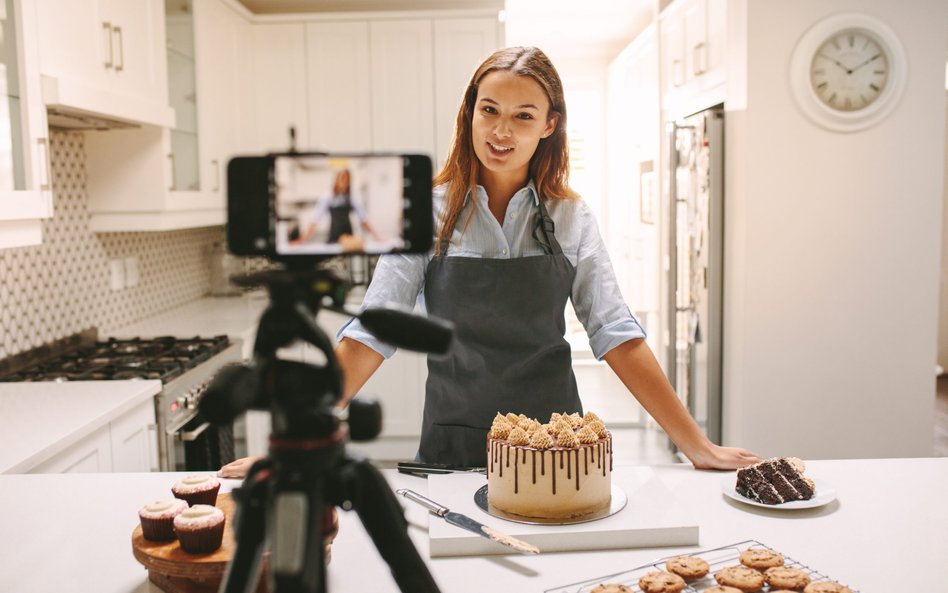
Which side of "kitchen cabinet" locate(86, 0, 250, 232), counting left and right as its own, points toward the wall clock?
front

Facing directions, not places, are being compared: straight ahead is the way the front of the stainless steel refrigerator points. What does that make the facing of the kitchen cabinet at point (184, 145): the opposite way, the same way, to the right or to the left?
the opposite way

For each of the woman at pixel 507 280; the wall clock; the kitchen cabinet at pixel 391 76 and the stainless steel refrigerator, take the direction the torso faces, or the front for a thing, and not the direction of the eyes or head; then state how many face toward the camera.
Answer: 3

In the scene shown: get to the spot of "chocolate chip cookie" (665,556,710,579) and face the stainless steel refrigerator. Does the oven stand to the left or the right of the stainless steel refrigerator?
left

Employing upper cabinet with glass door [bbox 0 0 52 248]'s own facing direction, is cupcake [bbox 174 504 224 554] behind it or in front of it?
in front

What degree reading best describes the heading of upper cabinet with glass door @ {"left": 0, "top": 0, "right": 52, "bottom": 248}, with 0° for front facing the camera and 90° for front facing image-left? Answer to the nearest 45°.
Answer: approximately 315°

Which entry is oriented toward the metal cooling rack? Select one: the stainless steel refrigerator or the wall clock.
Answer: the wall clock

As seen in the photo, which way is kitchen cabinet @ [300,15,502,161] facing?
toward the camera

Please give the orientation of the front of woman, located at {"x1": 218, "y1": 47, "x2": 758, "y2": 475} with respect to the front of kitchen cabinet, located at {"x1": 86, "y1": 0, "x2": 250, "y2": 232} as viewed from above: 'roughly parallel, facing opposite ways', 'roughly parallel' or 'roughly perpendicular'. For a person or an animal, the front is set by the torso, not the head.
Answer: roughly perpendicular

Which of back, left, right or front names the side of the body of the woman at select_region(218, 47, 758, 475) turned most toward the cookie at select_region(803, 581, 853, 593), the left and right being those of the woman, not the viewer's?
front

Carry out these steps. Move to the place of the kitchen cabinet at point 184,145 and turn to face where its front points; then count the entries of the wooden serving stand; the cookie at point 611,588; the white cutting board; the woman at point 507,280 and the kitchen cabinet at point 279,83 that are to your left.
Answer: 1

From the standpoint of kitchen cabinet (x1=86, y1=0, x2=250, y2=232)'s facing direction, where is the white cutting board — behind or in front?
in front

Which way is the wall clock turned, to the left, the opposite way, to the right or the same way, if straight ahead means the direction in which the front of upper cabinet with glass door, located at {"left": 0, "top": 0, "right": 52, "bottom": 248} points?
to the right

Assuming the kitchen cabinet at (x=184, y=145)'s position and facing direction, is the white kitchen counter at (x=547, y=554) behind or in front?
in front

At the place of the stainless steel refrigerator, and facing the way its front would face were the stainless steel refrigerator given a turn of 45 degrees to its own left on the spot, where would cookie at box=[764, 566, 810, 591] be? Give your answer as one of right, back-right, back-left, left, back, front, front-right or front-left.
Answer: front-left

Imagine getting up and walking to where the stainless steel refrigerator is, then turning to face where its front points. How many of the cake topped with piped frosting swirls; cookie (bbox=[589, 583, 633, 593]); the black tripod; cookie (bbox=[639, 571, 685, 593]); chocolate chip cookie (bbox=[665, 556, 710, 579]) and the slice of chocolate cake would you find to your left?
6

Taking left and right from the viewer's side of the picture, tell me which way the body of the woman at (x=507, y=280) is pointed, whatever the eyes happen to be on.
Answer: facing the viewer

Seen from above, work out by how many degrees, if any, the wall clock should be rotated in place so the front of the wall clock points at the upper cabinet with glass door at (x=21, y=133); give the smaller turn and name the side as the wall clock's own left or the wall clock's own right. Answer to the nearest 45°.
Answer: approximately 45° to the wall clock's own right

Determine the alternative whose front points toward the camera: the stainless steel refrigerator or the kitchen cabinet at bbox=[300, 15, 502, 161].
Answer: the kitchen cabinet

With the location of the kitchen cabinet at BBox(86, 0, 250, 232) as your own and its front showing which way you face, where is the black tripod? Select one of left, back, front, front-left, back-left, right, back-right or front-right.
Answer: front-right

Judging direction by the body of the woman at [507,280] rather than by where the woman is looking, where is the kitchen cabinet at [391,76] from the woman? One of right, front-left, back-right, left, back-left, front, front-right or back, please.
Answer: back

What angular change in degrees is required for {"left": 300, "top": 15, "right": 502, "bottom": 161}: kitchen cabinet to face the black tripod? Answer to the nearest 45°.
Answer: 0° — it already faces it
